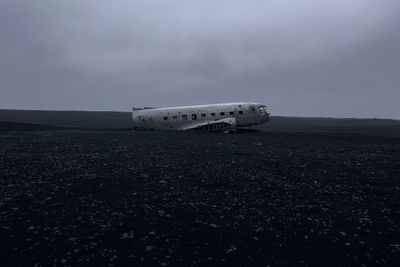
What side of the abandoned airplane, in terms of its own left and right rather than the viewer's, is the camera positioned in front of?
right
